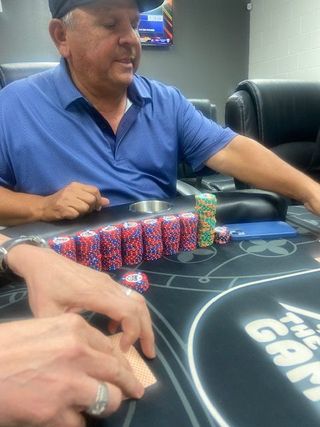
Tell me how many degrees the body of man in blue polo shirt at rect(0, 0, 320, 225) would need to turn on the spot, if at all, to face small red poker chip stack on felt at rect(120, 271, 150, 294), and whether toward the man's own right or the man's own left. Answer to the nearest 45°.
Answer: approximately 45° to the man's own right

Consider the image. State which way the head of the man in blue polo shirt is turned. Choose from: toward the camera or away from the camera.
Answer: toward the camera

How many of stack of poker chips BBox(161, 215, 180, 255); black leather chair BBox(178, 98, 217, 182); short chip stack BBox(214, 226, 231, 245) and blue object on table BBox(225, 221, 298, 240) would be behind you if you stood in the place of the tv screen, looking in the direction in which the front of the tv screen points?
0

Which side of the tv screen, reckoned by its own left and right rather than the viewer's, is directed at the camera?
front

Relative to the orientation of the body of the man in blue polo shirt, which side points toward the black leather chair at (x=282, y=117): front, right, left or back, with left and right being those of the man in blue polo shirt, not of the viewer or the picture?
left

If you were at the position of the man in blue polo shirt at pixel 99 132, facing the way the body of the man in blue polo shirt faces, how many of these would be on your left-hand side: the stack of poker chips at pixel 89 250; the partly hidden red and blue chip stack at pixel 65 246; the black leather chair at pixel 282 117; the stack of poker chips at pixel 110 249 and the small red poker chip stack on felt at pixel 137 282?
1

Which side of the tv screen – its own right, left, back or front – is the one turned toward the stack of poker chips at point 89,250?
front

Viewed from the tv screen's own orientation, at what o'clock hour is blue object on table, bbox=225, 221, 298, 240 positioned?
The blue object on table is roughly at 12 o'clock from the tv screen.

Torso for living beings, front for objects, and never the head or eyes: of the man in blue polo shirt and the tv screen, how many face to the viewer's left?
0

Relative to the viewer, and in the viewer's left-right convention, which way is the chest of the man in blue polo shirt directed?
facing the viewer and to the right of the viewer

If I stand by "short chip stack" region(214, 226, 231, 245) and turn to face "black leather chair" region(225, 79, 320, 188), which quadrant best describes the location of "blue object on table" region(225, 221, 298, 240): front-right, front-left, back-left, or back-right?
front-right

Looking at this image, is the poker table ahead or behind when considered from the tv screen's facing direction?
ahead

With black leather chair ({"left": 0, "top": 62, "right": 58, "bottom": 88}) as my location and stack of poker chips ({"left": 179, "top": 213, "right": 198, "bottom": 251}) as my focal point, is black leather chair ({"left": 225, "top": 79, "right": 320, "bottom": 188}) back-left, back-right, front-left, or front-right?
front-left

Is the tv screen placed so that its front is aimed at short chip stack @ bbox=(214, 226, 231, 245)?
yes

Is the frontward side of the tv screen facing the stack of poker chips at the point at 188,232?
yes

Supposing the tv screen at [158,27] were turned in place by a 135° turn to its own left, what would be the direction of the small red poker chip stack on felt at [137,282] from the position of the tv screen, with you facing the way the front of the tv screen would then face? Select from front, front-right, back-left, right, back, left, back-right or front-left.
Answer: back-right
